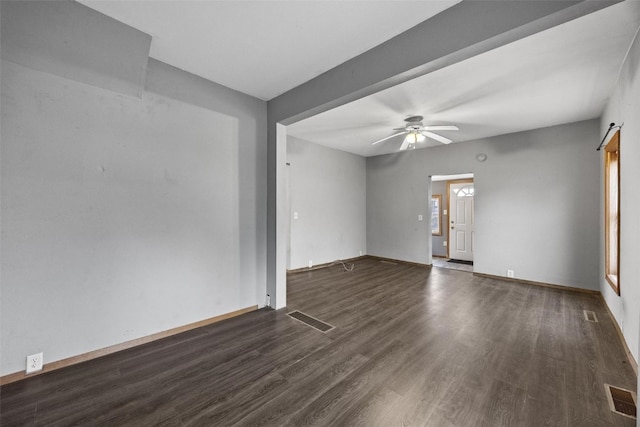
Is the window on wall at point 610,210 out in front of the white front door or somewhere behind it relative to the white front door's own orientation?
in front

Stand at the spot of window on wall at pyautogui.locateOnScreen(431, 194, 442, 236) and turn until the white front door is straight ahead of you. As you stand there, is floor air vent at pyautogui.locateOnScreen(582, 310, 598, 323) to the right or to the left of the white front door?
right

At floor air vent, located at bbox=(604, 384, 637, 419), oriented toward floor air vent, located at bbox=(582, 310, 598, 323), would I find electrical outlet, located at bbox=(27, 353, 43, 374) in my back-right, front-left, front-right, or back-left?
back-left

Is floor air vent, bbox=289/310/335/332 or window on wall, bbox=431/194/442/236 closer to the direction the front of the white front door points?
the floor air vent

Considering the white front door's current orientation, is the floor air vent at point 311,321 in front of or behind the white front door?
in front

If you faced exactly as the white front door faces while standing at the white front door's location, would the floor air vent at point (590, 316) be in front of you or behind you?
in front

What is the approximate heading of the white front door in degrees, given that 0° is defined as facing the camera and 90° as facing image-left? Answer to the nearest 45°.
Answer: approximately 0°

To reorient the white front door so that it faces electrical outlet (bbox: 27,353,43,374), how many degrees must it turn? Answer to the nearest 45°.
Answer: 0° — it already faces it

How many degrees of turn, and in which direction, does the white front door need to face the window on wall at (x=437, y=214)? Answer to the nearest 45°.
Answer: approximately 135° to its right

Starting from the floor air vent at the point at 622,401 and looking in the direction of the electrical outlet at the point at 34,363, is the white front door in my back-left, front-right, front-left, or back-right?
back-right
